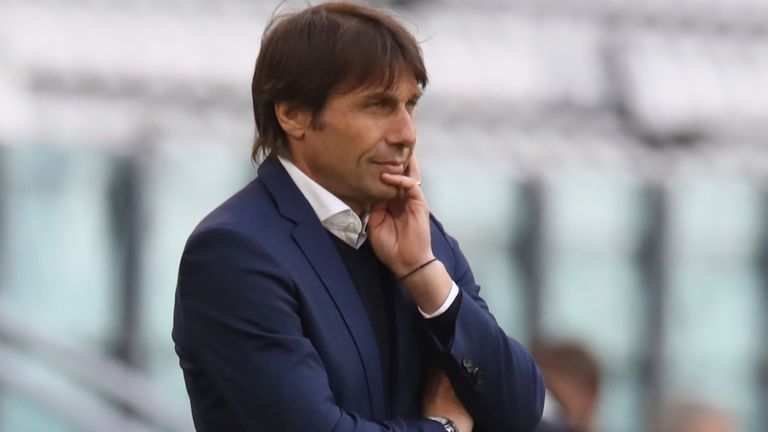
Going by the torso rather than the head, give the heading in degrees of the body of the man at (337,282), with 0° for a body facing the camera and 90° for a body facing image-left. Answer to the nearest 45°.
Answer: approximately 315°

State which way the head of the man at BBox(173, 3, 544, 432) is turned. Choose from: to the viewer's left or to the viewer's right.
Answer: to the viewer's right

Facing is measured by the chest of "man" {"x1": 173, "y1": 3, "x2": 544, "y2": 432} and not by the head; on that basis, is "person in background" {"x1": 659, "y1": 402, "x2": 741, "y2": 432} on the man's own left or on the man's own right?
on the man's own left

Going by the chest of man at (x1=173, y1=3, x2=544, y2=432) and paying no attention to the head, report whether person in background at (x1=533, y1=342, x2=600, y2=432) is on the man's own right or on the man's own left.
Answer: on the man's own left
